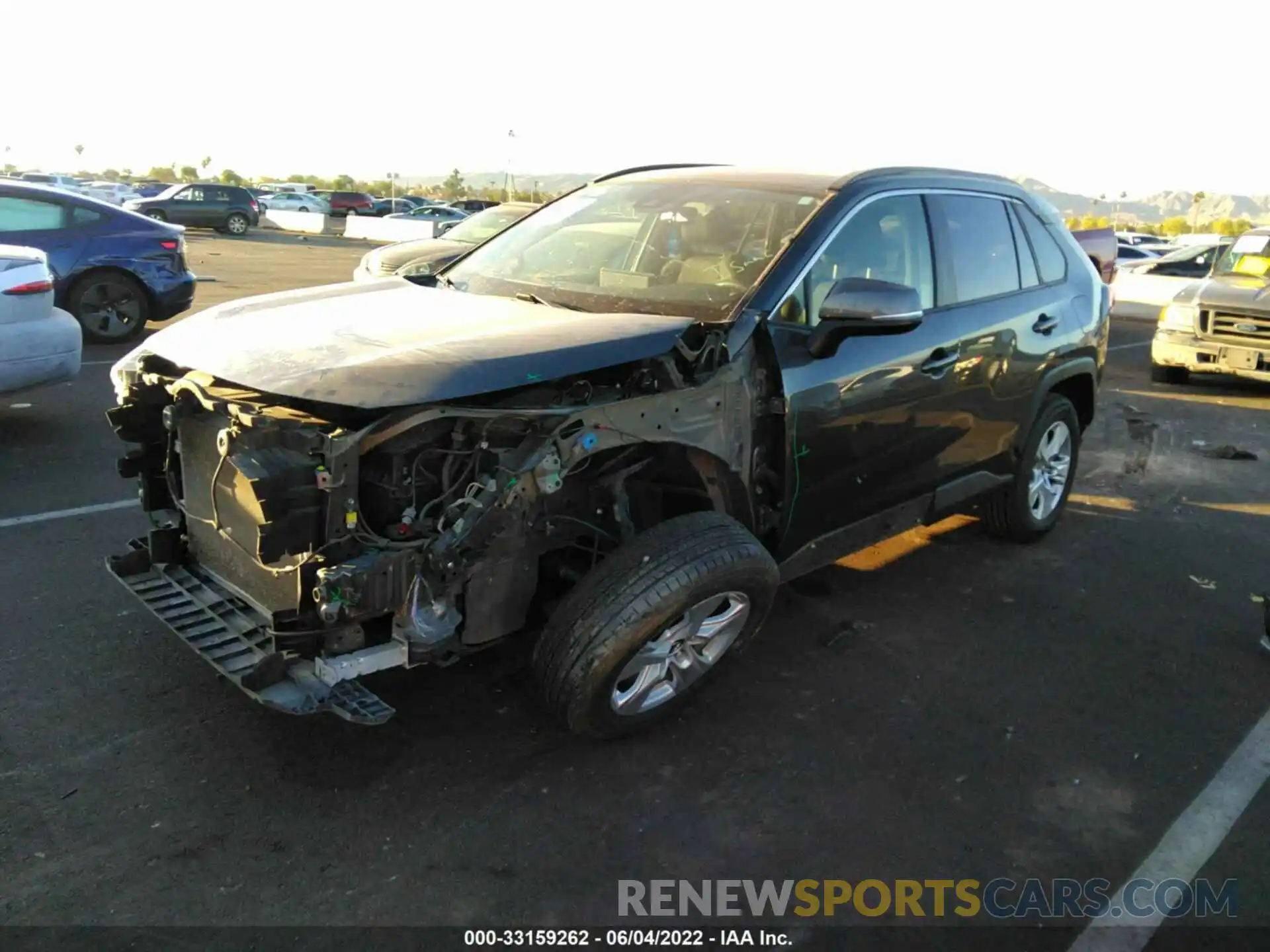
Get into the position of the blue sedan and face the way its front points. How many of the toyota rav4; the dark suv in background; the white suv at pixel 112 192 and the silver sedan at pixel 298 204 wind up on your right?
3

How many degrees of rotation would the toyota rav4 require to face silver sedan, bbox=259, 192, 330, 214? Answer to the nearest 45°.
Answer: approximately 135° to its right

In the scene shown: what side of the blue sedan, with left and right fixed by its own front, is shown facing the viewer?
left

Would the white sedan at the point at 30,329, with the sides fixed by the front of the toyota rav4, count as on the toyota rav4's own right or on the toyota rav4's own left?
on the toyota rav4's own right

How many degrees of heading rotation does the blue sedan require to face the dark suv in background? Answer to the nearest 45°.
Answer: approximately 90° to its right
